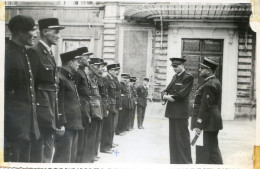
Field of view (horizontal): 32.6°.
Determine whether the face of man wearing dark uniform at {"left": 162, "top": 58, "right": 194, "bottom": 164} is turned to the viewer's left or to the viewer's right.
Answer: to the viewer's left

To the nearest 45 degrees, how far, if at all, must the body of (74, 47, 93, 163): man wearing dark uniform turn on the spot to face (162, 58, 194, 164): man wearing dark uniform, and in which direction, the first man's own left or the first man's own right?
0° — they already face them

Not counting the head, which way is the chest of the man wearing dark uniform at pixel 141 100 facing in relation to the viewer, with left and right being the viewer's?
facing the viewer and to the right of the viewer

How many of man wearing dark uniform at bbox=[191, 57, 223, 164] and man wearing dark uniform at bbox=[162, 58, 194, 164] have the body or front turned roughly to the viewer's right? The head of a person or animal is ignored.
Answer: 0

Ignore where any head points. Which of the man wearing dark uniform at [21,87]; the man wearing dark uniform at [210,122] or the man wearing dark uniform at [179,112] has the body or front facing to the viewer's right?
the man wearing dark uniform at [21,87]

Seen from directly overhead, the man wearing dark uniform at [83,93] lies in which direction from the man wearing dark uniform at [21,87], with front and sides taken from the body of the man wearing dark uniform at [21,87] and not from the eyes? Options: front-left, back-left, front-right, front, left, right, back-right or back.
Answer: front-left

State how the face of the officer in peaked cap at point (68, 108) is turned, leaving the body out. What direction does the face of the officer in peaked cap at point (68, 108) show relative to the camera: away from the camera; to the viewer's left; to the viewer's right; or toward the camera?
to the viewer's right

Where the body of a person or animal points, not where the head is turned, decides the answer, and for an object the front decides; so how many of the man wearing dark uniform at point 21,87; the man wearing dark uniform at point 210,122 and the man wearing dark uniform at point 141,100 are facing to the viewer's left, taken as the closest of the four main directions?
1

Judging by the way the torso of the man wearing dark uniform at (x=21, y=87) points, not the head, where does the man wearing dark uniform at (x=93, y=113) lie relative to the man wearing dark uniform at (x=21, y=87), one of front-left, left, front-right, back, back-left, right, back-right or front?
front-left

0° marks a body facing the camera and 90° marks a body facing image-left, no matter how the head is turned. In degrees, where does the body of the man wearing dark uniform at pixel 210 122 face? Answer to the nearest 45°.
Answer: approximately 90°

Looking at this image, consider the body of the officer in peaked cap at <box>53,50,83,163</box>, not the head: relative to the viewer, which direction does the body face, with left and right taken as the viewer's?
facing to the right of the viewer

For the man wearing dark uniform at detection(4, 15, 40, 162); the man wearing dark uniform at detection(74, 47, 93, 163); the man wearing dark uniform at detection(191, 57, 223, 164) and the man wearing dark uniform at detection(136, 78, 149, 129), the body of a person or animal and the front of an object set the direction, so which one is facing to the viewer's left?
the man wearing dark uniform at detection(191, 57, 223, 164)

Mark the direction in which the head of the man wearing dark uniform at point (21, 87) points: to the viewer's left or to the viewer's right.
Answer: to the viewer's right

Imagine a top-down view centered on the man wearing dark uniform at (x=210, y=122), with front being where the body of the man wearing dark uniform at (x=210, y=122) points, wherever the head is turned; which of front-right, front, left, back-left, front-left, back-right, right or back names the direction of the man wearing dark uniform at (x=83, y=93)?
front

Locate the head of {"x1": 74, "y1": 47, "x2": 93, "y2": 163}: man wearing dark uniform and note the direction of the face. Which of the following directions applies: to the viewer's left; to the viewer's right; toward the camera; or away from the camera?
to the viewer's right
